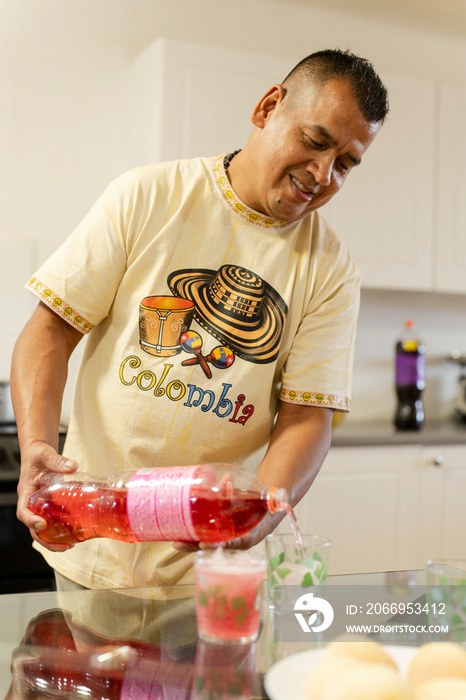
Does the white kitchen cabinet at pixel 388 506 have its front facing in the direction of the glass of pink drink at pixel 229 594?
yes

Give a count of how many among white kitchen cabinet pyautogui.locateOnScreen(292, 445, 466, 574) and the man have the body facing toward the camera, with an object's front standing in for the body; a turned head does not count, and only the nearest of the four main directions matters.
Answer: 2

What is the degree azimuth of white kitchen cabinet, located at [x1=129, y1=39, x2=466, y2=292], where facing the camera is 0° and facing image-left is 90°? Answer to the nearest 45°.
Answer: approximately 0°

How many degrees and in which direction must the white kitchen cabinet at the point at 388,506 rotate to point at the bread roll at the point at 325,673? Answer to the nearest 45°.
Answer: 0° — it already faces it

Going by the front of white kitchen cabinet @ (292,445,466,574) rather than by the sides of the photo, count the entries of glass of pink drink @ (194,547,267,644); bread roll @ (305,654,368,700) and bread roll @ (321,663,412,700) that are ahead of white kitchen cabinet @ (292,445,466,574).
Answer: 3

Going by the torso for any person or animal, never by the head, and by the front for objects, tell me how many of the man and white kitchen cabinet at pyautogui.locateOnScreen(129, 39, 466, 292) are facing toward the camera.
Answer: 2
